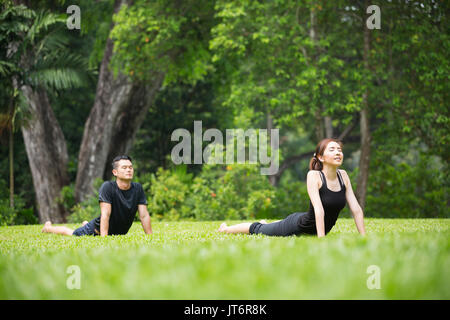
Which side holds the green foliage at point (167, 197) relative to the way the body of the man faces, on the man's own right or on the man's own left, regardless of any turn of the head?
on the man's own left

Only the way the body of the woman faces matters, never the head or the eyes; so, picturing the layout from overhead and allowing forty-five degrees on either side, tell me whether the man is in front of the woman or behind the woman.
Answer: behind

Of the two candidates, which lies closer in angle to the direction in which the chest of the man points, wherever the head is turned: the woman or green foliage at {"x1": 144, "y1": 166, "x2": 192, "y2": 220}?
the woman

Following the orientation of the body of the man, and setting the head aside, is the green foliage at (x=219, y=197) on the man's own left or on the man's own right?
on the man's own left

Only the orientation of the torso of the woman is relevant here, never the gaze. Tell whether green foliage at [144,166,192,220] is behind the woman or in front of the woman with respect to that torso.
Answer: behind

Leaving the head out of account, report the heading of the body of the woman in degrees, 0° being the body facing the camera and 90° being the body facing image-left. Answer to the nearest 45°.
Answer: approximately 315°

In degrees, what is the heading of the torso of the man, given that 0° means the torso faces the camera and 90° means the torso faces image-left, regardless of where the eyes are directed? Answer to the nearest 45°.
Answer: approximately 315°
